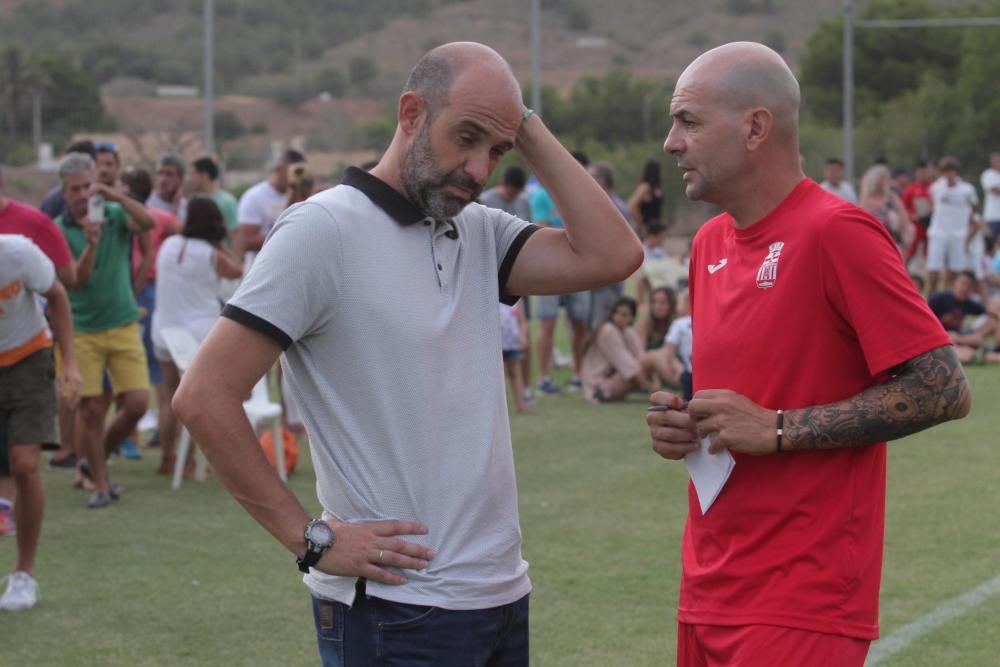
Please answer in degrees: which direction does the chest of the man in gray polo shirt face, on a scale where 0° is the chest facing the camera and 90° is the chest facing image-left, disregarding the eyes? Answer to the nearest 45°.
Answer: approximately 315°

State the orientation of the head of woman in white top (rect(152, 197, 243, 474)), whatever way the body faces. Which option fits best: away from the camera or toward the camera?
away from the camera

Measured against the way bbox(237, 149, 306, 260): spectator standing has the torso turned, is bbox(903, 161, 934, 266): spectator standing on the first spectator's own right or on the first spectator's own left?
on the first spectator's own left

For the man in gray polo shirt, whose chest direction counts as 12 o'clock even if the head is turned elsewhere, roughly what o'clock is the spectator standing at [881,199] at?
The spectator standing is roughly at 8 o'clock from the man in gray polo shirt.

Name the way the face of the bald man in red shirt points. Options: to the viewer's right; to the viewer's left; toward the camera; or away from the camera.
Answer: to the viewer's left

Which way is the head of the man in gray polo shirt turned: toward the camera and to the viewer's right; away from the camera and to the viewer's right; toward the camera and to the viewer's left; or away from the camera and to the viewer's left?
toward the camera and to the viewer's right

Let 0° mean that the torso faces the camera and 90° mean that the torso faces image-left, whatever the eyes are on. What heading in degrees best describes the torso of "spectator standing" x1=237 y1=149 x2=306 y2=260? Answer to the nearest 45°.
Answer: approximately 315°

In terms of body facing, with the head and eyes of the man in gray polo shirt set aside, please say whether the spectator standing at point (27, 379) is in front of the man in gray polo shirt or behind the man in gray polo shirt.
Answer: behind

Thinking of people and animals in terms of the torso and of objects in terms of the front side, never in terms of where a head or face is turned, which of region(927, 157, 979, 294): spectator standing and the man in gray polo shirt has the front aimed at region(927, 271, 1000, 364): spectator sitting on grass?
the spectator standing
